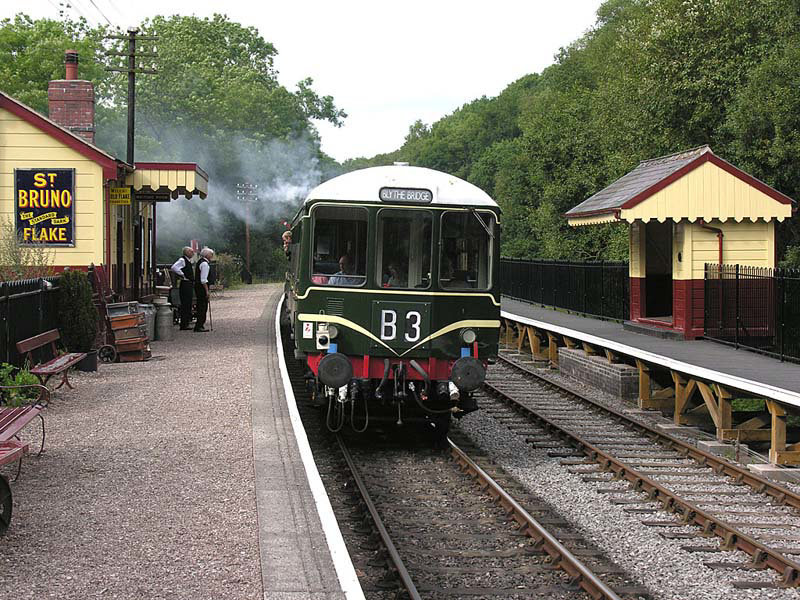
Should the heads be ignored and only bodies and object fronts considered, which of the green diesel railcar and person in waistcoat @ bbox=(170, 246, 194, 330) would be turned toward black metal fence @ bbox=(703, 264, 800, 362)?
the person in waistcoat

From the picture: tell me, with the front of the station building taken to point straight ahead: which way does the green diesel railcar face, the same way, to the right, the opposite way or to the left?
to the right

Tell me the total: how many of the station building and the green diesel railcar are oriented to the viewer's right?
1

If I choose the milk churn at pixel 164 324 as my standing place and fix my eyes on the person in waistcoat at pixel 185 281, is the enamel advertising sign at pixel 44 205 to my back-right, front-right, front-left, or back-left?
back-left

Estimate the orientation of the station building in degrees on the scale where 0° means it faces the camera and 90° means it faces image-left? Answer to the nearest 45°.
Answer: approximately 270°

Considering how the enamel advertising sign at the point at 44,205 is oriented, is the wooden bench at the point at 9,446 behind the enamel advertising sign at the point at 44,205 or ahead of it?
ahead

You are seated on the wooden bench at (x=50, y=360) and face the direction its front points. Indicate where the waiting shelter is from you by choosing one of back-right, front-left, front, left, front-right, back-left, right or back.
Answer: front-left

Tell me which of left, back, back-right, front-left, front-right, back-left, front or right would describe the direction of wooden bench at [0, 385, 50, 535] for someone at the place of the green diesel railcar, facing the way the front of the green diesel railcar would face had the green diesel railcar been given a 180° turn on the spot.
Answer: back-left

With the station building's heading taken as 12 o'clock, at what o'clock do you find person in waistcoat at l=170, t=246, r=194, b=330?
The person in waistcoat is roughly at 12 o'clock from the station building.

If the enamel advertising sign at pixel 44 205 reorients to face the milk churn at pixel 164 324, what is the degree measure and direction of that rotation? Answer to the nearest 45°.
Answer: approximately 135° to its left
